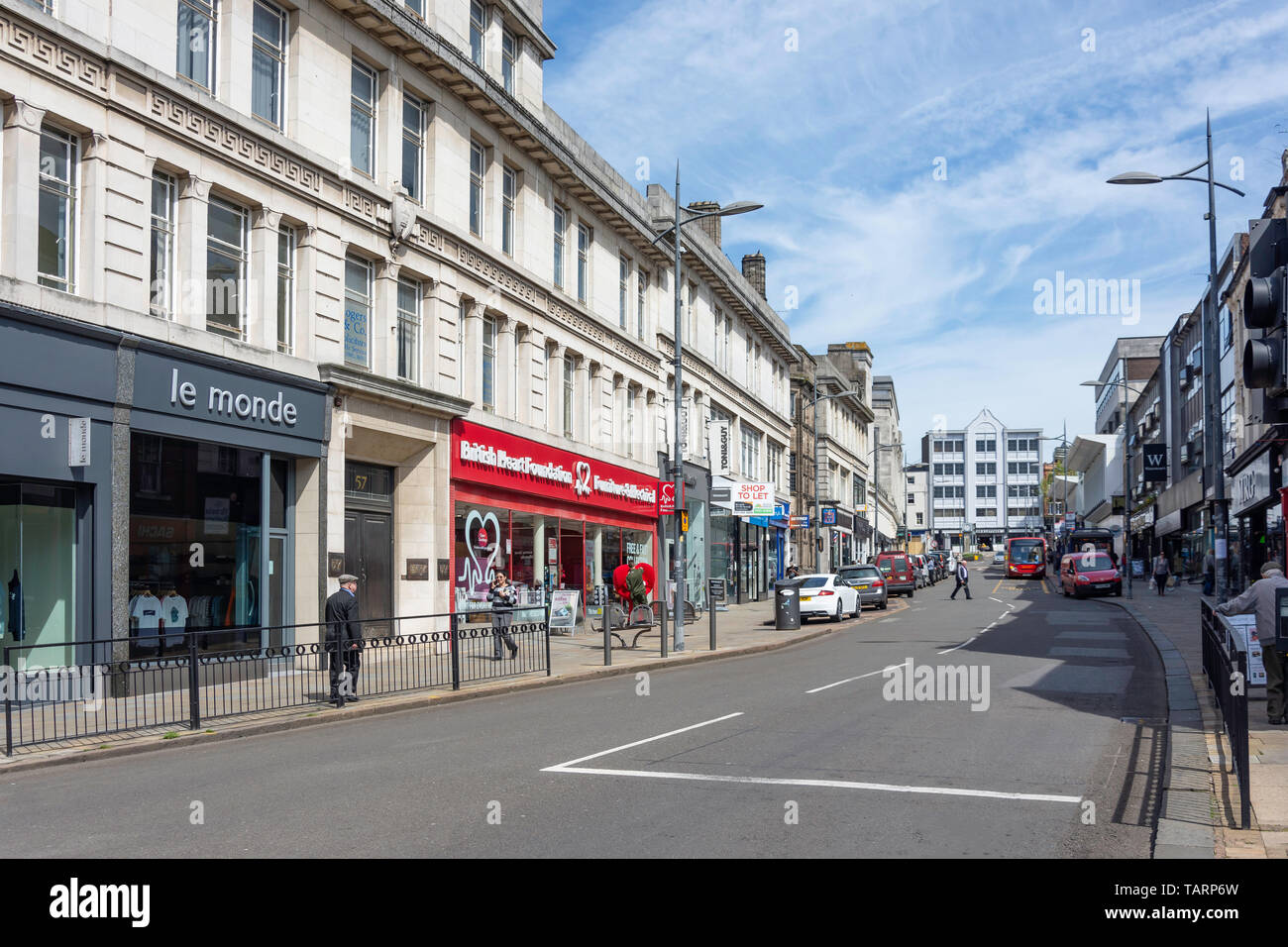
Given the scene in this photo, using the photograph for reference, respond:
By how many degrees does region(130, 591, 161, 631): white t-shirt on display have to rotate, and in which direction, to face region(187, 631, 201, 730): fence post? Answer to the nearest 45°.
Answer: approximately 45° to its right

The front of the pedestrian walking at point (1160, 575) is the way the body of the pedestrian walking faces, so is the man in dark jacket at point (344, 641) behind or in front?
in front

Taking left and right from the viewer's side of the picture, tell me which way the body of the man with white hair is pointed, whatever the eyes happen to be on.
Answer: facing away from the viewer and to the left of the viewer

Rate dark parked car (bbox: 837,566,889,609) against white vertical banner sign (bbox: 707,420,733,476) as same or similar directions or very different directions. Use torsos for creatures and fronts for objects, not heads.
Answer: very different directions

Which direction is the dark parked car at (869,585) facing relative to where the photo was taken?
away from the camera
